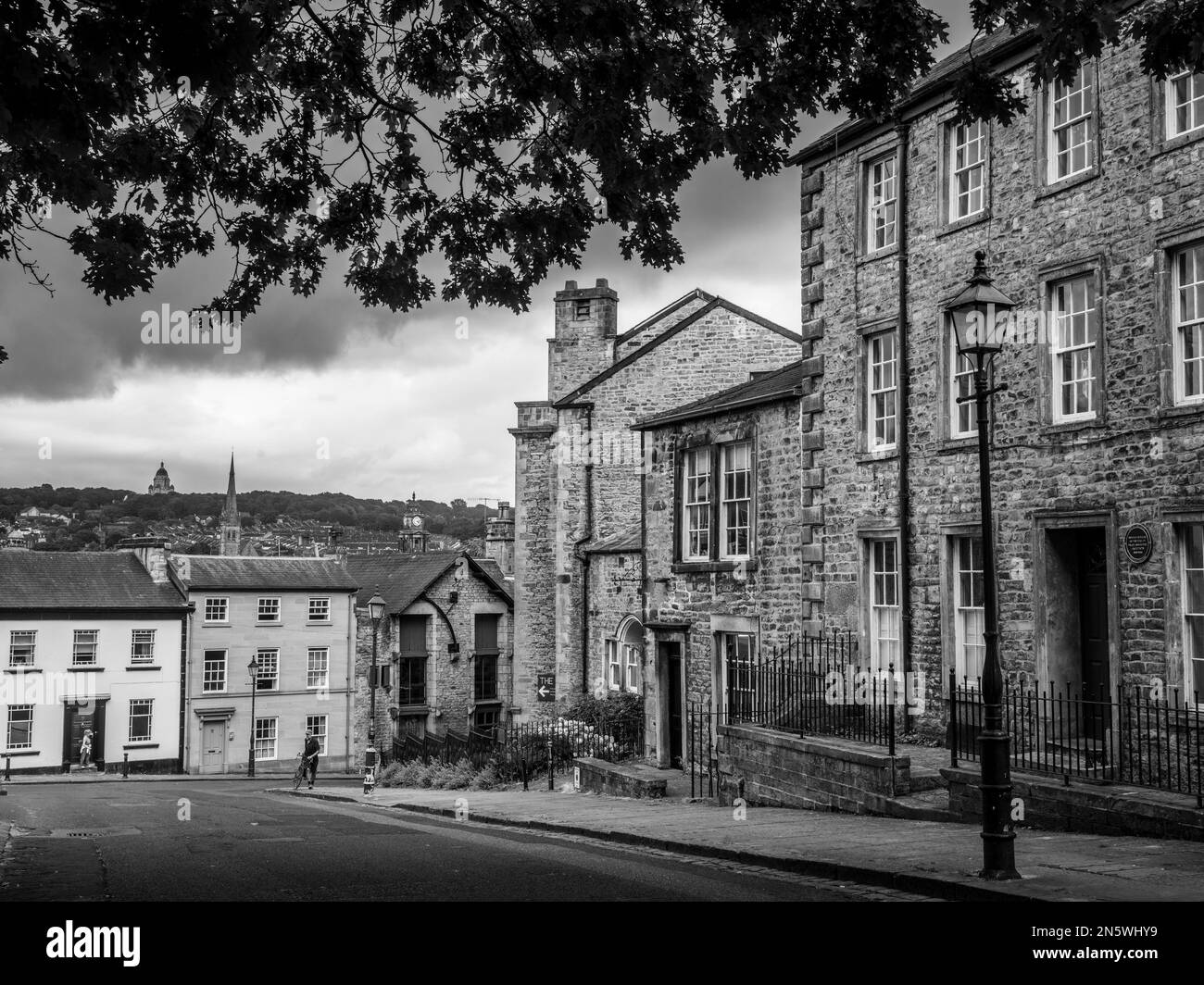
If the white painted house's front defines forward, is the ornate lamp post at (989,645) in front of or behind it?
in front

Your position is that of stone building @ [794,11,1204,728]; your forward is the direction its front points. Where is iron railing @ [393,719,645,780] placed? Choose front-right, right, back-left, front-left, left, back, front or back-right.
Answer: right

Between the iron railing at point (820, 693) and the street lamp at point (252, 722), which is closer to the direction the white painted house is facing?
the iron railing

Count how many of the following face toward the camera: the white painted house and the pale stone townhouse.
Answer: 2

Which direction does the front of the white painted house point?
toward the camera

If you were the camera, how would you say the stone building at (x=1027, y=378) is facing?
facing the viewer and to the left of the viewer

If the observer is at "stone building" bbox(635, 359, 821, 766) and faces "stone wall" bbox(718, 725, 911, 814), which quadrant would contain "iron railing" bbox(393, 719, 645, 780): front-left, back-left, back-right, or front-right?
back-right

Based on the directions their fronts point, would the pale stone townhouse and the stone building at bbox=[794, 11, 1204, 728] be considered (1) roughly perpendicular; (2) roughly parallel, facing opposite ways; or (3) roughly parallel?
roughly perpendicular

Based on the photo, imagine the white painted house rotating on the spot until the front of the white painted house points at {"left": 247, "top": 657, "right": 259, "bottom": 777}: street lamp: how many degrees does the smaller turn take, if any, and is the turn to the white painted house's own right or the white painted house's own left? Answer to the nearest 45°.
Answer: approximately 90° to the white painted house's own left

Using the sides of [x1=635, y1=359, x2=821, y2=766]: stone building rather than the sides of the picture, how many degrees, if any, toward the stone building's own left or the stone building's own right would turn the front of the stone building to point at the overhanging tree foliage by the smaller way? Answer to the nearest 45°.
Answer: approximately 45° to the stone building's own left

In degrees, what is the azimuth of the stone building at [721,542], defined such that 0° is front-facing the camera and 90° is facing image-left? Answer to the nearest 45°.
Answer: approximately 45°

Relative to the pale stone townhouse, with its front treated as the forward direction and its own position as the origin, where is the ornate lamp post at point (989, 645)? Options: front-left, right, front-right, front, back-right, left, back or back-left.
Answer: front

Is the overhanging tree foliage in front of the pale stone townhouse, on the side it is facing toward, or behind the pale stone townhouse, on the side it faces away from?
in front
